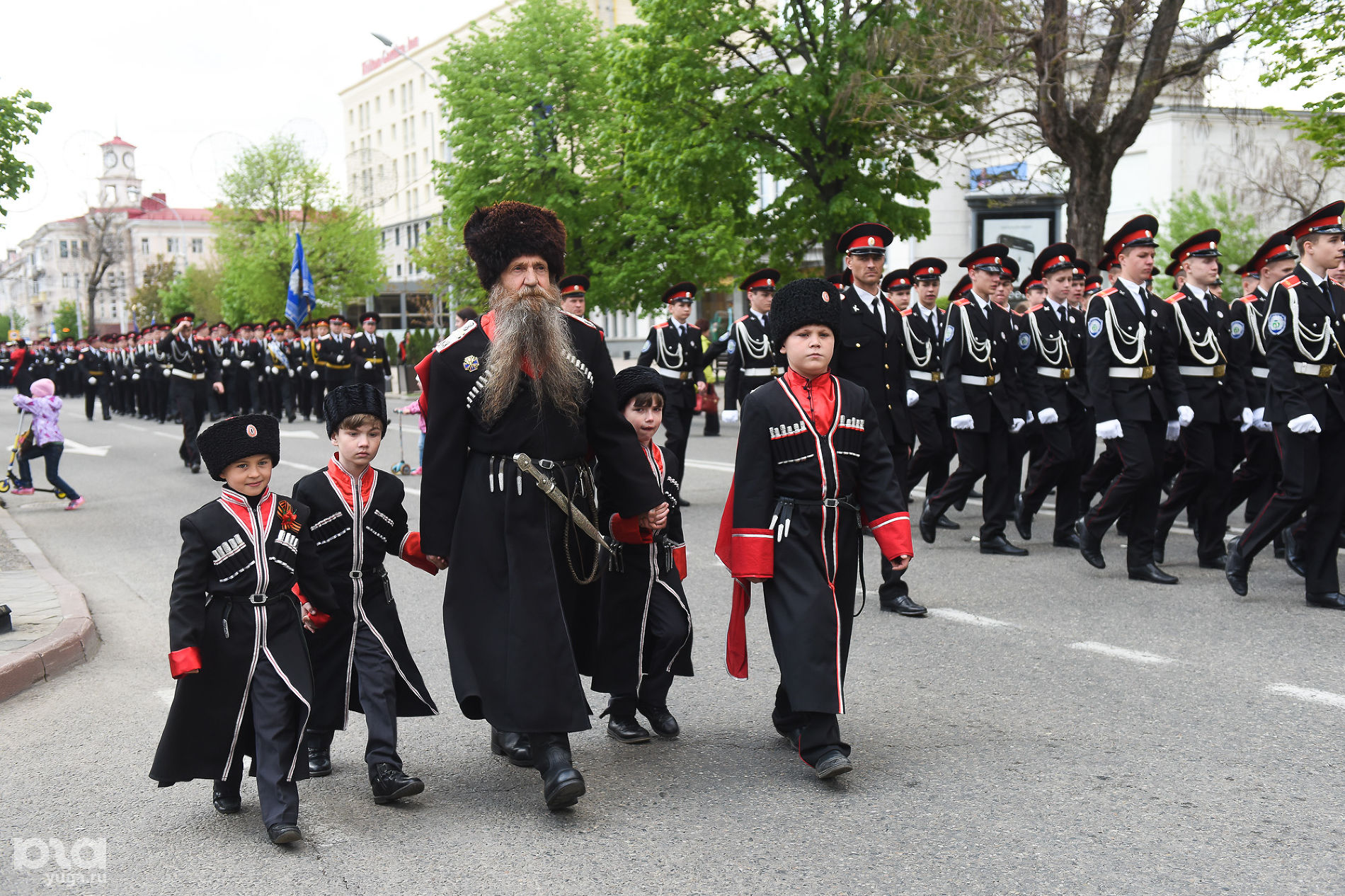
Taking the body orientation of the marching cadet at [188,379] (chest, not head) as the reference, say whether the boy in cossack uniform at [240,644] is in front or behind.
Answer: in front

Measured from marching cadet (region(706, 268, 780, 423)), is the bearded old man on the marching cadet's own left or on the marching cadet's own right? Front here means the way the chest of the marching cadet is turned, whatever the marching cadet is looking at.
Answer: on the marching cadet's own right

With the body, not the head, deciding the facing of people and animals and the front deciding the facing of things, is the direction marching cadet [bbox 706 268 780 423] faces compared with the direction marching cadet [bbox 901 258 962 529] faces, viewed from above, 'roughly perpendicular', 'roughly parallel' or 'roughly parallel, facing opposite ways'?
roughly parallel

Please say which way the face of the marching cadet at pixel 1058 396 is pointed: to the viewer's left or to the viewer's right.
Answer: to the viewer's left

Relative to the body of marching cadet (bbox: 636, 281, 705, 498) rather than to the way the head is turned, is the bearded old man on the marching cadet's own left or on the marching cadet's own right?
on the marching cadet's own right

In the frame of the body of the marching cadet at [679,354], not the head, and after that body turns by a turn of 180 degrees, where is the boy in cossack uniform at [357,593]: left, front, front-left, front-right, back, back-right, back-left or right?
back-left

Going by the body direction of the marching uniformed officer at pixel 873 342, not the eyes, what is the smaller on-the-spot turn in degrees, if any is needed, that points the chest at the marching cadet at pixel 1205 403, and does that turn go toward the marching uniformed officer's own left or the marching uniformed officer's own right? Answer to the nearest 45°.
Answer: approximately 90° to the marching uniformed officer's own left

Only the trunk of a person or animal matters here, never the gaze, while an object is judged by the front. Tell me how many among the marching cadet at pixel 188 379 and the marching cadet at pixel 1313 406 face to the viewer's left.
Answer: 0

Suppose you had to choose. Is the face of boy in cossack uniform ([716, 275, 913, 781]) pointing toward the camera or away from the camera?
toward the camera

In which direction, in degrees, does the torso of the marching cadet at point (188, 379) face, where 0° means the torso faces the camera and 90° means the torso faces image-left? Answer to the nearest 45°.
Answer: approximately 315°

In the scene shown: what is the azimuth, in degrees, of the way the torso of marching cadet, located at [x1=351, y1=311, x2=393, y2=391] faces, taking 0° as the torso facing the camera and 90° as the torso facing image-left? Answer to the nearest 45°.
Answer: approximately 315°

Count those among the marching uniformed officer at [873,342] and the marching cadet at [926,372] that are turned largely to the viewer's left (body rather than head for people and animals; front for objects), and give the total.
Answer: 0

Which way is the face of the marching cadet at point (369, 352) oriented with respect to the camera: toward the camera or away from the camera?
toward the camera

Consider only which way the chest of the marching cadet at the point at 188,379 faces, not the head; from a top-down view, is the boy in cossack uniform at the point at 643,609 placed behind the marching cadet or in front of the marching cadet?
in front

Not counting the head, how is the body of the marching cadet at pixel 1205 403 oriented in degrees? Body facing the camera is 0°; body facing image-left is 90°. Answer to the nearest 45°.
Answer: approximately 315°
